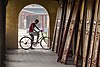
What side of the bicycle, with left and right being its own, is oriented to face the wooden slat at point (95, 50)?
right

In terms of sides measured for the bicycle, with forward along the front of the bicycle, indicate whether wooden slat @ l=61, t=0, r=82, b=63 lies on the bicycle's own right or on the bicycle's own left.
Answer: on the bicycle's own right

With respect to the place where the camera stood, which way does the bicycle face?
facing to the right of the viewer
